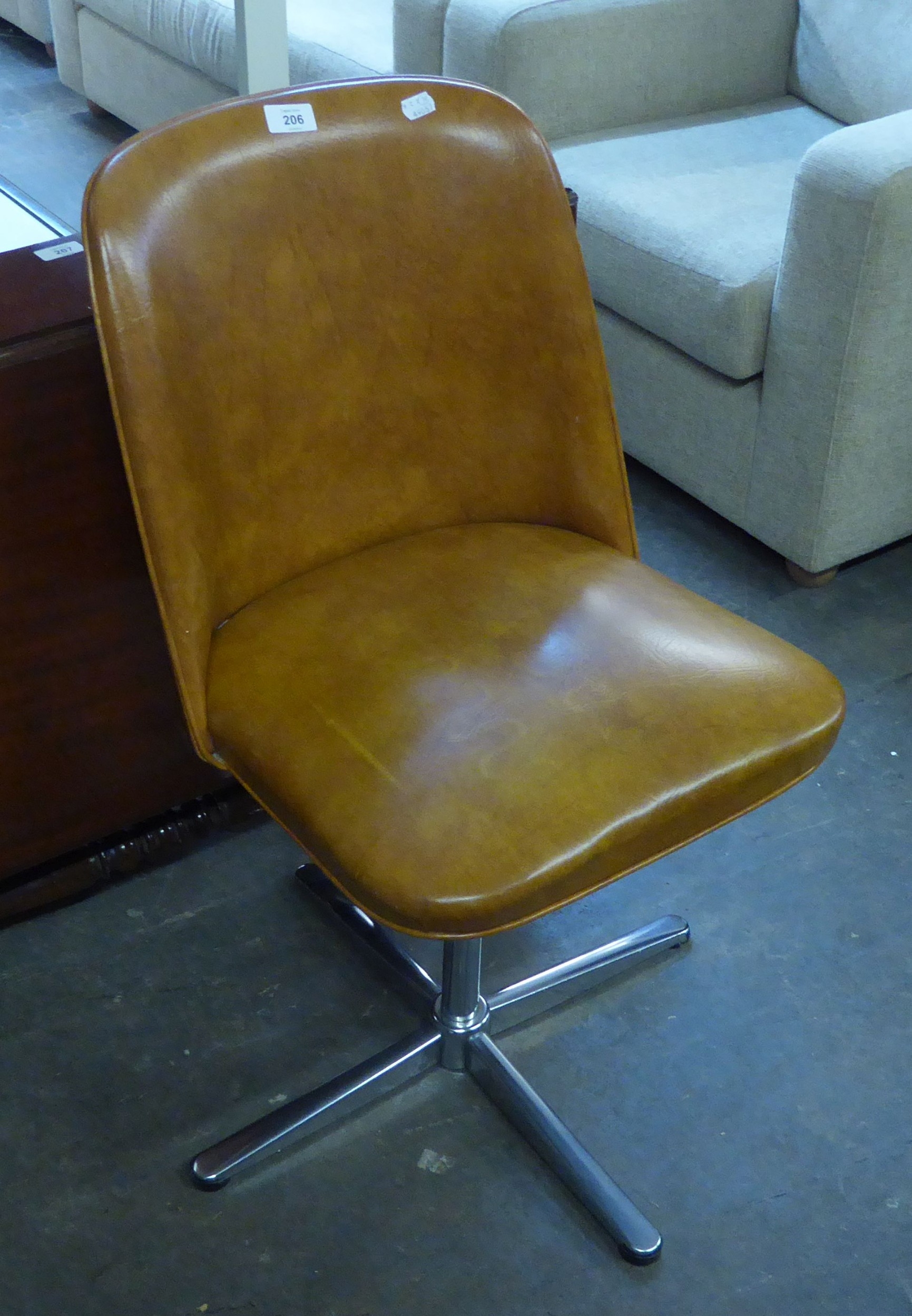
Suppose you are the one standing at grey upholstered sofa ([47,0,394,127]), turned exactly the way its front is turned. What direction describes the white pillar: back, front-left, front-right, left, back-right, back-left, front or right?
front-left

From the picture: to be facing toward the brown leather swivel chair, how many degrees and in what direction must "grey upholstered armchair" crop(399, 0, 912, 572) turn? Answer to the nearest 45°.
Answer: approximately 45° to its left

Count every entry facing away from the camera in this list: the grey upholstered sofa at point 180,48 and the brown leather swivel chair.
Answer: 0

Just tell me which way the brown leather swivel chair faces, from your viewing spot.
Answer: facing the viewer and to the right of the viewer

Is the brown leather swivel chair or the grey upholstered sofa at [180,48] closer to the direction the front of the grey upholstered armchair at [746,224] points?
the brown leather swivel chair

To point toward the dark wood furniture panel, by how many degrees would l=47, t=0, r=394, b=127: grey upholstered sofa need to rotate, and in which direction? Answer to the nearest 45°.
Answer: approximately 45° to its left

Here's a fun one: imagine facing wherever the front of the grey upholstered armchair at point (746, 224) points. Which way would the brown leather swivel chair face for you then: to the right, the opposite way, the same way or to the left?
to the left

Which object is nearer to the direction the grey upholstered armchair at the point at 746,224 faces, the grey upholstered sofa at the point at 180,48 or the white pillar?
the white pillar

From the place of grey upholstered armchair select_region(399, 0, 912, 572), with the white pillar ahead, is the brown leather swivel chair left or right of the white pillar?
left

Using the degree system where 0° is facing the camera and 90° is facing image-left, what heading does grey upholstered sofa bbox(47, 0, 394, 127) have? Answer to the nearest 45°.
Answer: approximately 45°

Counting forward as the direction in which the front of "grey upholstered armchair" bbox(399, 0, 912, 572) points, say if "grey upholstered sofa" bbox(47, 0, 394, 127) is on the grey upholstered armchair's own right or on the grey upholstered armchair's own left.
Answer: on the grey upholstered armchair's own right

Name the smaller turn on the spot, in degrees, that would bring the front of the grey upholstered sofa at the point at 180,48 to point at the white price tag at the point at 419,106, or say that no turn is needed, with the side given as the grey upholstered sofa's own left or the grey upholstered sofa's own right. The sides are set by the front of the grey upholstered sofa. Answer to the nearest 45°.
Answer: approximately 45° to the grey upholstered sofa's own left

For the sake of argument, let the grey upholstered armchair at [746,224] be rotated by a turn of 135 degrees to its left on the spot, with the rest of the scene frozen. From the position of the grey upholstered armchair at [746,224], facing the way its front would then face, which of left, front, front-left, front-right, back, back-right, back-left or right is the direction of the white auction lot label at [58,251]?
back-right

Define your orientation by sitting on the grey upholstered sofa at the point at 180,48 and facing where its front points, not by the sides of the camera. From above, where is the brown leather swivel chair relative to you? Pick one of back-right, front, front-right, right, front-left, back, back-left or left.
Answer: front-left
